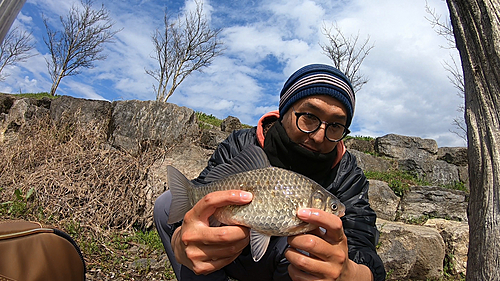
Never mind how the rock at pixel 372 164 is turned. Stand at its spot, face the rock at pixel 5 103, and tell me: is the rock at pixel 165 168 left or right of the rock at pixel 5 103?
left

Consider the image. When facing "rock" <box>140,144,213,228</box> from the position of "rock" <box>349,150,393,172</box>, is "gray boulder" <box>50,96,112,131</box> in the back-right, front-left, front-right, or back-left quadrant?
front-right

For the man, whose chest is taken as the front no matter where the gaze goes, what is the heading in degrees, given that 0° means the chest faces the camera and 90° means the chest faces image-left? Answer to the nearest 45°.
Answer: approximately 0°

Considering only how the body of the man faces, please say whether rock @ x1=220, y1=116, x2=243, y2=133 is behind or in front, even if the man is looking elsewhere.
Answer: behind

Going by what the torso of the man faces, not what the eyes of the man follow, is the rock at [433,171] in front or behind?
behind

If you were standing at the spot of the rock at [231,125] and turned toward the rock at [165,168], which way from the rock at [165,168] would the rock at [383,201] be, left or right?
left

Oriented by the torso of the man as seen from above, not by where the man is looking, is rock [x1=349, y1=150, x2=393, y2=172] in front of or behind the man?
behind

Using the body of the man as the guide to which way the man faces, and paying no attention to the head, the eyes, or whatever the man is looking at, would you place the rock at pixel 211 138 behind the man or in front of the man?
behind

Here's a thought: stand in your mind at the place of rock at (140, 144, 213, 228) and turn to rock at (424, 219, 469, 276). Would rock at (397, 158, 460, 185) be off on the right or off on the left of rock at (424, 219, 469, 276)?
left

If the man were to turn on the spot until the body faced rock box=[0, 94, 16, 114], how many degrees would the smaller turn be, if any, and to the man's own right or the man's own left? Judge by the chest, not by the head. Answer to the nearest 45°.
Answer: approximately 135° to the man's own right

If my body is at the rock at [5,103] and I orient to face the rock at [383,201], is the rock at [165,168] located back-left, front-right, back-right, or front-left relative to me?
front-right

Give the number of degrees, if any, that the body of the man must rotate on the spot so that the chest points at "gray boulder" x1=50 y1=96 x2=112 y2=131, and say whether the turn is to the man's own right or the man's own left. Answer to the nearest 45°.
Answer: approximately 135° to the man's own right

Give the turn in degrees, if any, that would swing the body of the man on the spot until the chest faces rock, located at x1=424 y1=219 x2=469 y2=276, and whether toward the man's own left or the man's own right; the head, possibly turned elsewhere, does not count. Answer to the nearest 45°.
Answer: approximately 135° to the man's own left
